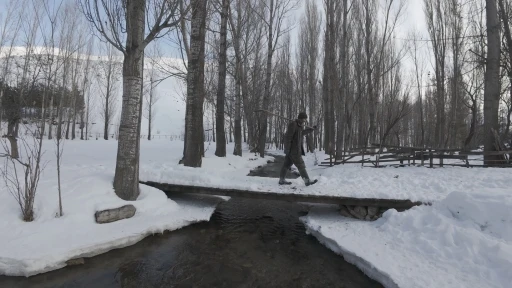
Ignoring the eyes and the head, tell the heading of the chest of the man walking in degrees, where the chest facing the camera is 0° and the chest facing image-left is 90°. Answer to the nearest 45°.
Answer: approximately 270°

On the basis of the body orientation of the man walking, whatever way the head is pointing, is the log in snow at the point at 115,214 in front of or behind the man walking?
behind

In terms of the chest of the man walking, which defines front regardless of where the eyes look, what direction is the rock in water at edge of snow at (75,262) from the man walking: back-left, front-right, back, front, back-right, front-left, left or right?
back-right
